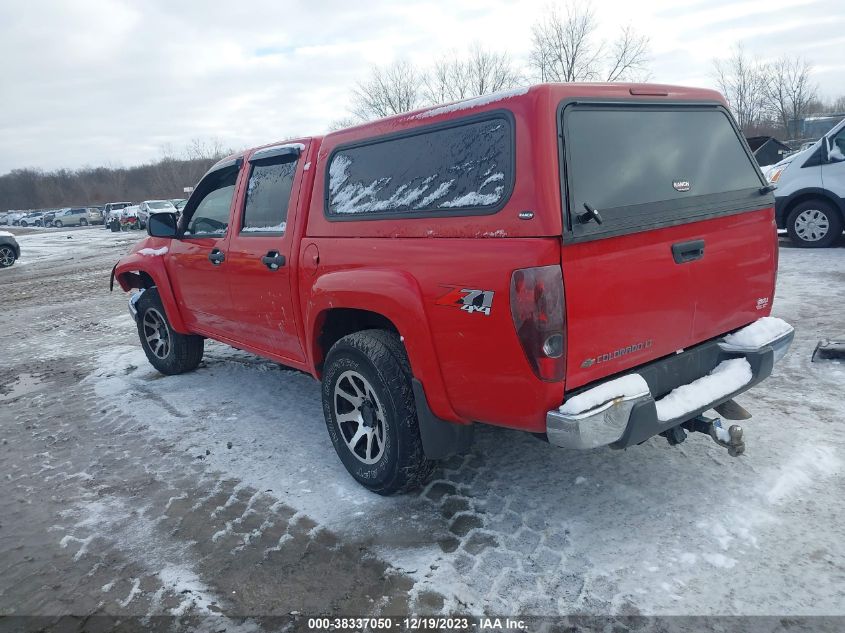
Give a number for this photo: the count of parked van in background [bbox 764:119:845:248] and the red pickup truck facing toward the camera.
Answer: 0

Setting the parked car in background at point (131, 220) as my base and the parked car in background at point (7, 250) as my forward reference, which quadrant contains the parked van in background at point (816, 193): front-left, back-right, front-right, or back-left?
front-left

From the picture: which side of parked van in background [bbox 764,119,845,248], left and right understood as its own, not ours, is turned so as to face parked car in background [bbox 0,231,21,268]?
front

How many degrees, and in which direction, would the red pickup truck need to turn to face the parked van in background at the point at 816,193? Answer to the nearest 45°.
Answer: approximately 90° to its right

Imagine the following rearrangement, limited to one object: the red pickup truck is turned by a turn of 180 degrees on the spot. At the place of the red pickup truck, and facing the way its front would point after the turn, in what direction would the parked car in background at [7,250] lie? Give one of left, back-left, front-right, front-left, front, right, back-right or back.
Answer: back

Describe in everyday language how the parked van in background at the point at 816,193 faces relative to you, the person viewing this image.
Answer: facing to the left of the viewer

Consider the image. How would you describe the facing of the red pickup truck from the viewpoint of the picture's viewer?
facing away from the viewer and to the left of the viewer
